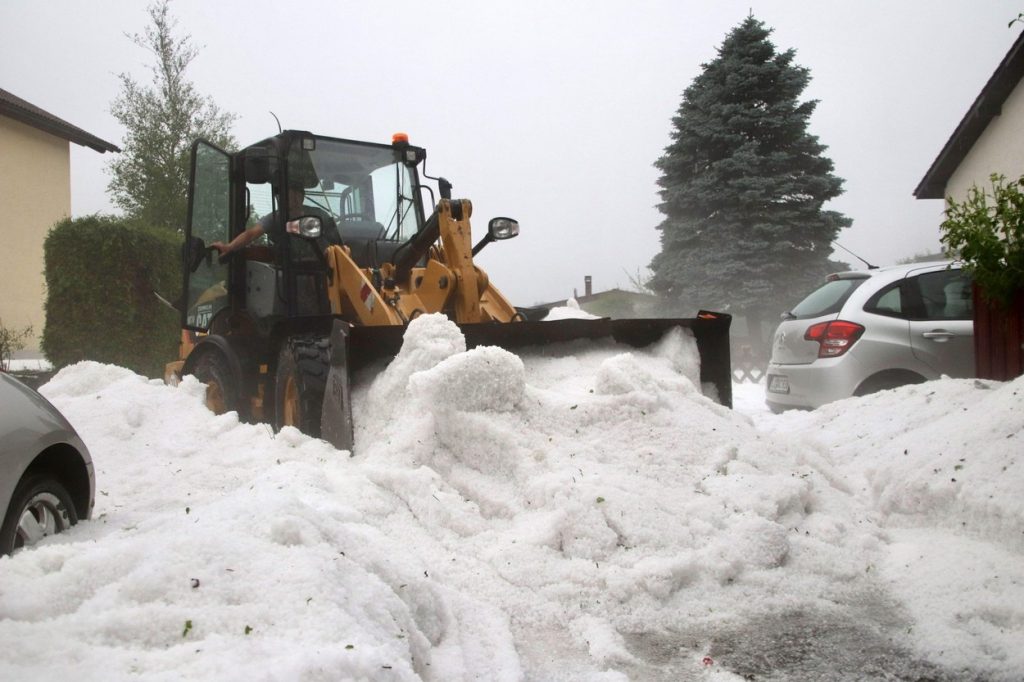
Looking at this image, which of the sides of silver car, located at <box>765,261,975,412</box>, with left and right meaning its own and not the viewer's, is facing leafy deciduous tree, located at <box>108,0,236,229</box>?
left

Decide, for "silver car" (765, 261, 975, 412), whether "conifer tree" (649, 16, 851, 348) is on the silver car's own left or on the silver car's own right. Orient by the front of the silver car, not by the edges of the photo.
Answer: on the silver car's own left

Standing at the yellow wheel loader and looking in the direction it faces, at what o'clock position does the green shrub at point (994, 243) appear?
The green shrub is roughly at 11 o'clock from the yellow wheel loader.

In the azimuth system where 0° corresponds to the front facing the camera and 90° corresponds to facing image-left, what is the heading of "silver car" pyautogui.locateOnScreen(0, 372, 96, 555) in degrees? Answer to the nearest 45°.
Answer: approximately 225°

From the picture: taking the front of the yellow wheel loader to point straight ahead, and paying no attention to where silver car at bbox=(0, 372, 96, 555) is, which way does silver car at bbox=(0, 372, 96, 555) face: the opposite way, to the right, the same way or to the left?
to the left

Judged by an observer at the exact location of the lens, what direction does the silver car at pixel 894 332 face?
facing away from the viewer and to the right of the viewer

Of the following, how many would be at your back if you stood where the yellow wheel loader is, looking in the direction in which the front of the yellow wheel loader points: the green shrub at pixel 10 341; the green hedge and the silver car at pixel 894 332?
2

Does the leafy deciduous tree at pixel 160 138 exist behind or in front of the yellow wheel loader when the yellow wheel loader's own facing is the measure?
behind

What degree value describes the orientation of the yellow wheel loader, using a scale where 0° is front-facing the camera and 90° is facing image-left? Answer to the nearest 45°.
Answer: approximately 315°
